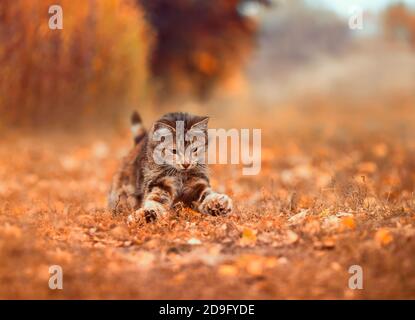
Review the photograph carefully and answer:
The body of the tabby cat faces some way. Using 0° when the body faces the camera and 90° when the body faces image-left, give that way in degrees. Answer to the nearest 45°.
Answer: approximately 315°

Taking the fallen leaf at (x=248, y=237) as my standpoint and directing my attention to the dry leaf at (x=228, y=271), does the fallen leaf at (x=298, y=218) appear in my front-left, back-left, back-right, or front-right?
back-left

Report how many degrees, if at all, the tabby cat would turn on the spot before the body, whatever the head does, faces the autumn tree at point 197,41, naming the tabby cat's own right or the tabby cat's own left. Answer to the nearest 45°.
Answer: approximately 135° to the tabby cat's own left
